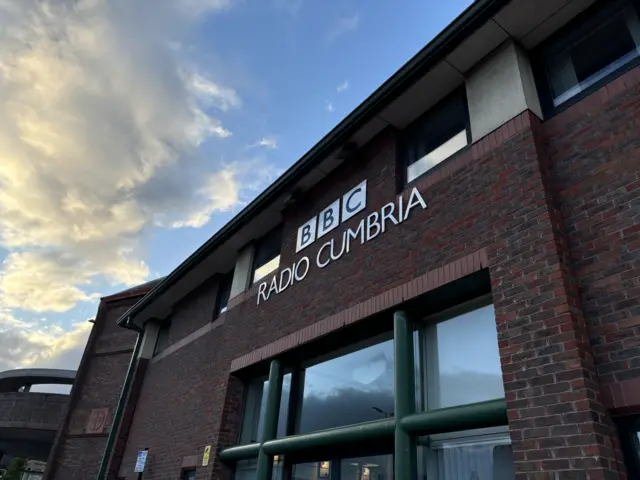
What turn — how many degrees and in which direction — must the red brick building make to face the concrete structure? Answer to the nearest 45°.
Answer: approximately 90° to its right

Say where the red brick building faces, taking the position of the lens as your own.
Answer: facing the viewer and to the left of the viewer
